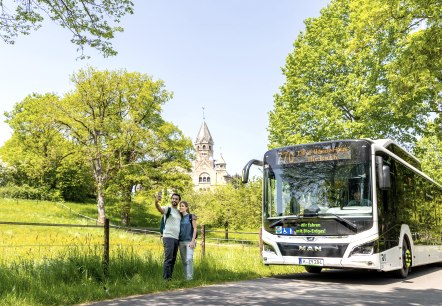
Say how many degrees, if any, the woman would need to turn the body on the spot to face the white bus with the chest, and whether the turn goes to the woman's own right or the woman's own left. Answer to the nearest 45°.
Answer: approximately 135° to the woman's own left

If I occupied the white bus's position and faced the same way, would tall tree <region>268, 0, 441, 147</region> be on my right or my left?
on my right

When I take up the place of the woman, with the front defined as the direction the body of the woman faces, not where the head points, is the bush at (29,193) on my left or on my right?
on my right

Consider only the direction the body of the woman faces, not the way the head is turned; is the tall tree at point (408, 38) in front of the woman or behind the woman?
behind

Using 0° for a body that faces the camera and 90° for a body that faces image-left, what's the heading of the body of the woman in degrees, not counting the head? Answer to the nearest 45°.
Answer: approximately 45°

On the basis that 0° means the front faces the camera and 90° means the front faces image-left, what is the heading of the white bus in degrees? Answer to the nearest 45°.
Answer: approximately 45°

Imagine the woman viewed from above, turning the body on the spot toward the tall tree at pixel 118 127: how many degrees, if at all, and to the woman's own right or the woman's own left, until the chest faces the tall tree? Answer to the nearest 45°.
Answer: approximately 135° to the woman's own right

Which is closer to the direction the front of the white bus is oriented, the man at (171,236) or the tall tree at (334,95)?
the man
